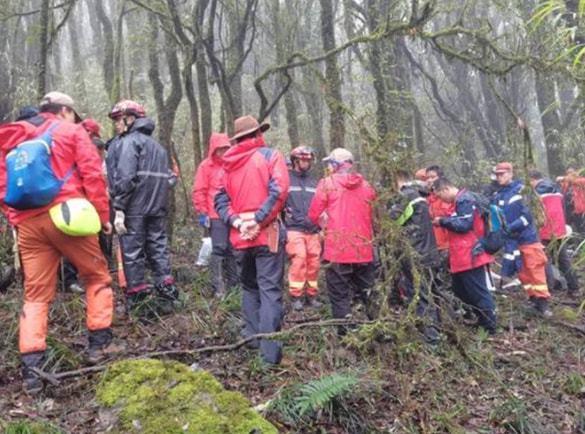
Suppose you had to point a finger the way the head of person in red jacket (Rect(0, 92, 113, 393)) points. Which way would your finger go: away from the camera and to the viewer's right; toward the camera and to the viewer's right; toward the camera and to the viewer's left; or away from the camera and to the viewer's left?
away from the camera and to the viewer's right

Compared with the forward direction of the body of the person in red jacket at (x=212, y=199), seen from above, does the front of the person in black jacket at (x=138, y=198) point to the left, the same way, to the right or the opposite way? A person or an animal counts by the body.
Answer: the opposite way

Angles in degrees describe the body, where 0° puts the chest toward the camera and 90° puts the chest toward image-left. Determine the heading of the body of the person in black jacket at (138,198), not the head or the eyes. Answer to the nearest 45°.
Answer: approximately 135°

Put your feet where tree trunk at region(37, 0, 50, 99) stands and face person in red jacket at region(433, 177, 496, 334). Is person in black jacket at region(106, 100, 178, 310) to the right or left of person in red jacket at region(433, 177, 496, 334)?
right

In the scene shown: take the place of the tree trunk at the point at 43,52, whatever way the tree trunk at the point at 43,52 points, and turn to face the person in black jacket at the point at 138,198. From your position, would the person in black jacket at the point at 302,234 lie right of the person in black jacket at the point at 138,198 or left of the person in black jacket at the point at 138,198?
left

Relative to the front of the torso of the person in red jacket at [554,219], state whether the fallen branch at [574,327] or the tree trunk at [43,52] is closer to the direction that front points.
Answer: the tree trunk

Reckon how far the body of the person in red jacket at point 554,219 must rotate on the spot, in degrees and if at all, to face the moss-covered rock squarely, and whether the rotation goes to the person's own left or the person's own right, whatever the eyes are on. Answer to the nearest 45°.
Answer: approximately 135° to the person's own left

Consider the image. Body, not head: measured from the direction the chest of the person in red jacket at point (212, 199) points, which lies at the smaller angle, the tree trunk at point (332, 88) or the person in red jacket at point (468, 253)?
the person in red jacket

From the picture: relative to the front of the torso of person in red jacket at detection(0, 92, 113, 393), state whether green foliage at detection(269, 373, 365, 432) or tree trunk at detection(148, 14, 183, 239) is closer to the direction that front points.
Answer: the tree trunk

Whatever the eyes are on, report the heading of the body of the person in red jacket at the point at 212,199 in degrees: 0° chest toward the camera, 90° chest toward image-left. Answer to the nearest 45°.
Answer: approximately 315°
